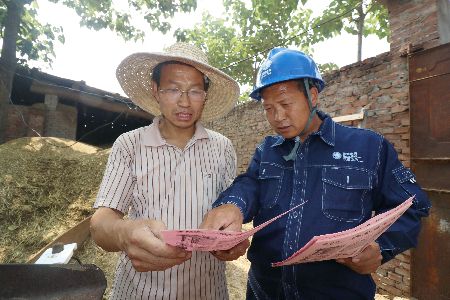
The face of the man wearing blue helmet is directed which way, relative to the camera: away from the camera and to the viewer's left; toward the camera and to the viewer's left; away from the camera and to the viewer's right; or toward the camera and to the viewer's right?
toward the camera and to the viewer's left

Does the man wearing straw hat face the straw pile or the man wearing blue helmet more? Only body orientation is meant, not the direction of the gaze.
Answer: the man wearing blue helmet

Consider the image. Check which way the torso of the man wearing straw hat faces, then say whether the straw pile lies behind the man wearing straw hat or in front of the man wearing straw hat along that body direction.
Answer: behind

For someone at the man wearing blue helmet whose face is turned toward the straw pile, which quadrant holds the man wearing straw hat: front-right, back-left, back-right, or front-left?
front-left

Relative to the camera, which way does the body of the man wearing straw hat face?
toward the camera

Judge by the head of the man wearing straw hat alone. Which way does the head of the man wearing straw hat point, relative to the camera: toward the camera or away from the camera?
toward the camera

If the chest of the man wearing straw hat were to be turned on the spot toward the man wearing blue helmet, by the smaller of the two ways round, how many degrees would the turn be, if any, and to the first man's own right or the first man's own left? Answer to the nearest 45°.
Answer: approximately 90° to the first man's own left

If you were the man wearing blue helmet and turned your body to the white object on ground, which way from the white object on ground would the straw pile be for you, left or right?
right
